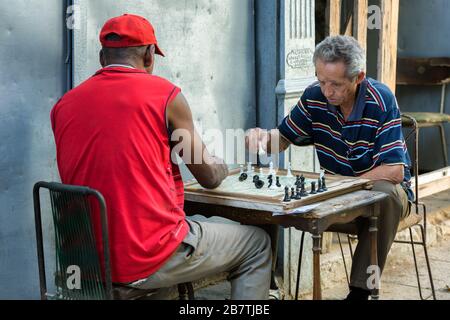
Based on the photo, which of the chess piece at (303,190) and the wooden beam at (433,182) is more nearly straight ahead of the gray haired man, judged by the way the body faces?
the chess piece

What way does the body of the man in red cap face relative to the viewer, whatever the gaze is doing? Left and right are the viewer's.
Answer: facing away from the viewer and to the right of the viewer

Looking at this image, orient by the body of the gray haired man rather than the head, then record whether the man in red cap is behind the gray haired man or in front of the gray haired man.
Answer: in front

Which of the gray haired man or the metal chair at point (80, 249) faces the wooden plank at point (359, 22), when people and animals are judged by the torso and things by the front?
the metal chair

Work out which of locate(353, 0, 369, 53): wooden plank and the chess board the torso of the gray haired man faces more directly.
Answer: the chess board

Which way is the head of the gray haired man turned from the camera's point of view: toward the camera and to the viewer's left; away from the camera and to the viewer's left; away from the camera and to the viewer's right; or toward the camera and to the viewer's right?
toward the camera and to the viewer's left

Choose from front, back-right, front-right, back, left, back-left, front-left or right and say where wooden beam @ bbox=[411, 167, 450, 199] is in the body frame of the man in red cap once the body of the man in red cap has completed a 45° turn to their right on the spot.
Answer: front-left

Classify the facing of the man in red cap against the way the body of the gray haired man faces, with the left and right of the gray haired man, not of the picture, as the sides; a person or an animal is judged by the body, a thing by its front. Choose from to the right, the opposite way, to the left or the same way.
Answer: the opposite way

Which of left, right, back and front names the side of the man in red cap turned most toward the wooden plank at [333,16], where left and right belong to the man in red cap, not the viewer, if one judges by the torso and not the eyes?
front

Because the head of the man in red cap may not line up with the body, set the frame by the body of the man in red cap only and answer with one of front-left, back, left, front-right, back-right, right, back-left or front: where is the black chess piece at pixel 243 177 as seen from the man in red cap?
front

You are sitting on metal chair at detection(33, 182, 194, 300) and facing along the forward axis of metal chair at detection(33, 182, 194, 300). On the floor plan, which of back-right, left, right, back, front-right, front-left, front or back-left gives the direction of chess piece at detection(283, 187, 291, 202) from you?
front-right

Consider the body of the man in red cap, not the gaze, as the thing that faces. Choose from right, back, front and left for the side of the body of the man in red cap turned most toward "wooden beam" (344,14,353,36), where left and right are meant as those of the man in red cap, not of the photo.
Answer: front

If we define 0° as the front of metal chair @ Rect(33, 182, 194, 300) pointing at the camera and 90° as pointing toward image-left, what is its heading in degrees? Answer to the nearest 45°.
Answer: approximately 225°

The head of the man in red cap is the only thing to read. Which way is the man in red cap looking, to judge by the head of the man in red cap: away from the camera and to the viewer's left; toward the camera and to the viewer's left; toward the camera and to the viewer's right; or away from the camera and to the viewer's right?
away from the camera and to the viewer's right

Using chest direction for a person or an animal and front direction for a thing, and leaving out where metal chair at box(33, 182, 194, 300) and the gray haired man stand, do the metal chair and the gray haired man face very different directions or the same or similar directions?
very different directions
